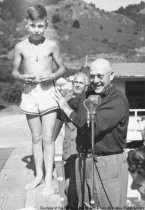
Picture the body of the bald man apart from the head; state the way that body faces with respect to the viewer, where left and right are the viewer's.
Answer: facing the viewer and to the left of the viewer

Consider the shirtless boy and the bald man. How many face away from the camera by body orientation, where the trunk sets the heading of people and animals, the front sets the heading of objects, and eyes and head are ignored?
0

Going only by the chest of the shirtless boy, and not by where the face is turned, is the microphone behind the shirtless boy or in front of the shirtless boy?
in front

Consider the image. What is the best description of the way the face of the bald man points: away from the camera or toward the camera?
toward the camera

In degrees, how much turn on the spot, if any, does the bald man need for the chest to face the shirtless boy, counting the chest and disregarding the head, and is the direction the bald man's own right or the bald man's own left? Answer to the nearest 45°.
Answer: approximately 90° to the bald man's own right

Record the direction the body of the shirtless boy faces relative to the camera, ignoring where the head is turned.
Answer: toward the camera
